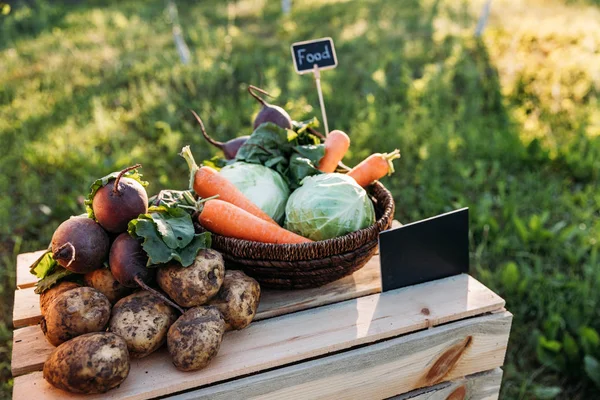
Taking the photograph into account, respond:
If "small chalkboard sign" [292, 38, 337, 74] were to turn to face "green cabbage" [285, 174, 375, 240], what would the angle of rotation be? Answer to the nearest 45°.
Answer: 0° — it already faces it

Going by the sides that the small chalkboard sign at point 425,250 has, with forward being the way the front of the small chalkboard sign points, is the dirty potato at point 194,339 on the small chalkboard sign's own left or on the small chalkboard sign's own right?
on the small chalkboard sign's own right

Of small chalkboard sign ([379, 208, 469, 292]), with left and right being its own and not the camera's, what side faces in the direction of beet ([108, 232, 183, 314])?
right

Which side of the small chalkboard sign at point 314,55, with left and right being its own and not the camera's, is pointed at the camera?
front

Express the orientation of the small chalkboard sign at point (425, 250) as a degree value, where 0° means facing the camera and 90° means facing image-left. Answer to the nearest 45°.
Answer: approximately 315°

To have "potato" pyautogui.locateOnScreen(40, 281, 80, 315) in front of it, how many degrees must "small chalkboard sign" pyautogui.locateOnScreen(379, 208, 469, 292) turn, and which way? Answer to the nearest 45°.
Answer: approximately 90° to its right

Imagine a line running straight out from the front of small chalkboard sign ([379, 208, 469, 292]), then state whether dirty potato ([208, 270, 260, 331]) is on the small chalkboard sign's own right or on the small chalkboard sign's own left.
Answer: on the small chalkboard sign's own right

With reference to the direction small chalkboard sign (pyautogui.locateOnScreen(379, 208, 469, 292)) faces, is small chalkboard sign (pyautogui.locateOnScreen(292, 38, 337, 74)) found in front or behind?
behind

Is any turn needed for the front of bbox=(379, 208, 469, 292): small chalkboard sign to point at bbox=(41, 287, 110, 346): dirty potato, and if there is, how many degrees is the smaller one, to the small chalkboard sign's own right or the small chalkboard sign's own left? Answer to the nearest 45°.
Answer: approximately 90° to the small chalkboard sign's own right

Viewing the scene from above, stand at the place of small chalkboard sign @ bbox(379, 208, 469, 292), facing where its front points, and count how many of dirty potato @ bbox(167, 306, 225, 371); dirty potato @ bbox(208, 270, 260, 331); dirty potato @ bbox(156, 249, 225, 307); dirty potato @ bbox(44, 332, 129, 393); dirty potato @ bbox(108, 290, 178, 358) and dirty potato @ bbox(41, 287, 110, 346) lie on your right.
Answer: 6

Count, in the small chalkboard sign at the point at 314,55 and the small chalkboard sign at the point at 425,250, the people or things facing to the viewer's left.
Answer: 0
